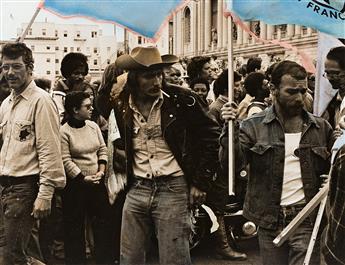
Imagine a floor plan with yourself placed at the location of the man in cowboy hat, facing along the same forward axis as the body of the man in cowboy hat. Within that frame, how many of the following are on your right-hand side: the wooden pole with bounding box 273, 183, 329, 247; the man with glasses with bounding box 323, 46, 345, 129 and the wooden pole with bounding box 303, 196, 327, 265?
0

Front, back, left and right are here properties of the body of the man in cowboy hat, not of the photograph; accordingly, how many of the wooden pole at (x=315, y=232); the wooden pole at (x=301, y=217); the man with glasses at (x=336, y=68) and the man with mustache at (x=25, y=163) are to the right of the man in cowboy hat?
1

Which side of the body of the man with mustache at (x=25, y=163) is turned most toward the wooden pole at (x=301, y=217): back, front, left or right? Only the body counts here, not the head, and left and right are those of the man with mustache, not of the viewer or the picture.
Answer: left

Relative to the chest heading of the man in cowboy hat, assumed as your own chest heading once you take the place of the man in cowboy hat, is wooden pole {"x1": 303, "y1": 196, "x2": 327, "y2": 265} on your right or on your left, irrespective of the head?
on your left

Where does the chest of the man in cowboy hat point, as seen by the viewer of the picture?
toward the camera

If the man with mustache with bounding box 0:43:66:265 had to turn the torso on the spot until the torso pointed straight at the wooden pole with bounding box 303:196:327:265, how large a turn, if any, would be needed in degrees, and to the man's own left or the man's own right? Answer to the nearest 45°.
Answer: approximately 90° to the man's own left

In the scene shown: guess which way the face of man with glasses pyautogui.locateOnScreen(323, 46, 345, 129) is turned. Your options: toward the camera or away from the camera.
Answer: toward the camera

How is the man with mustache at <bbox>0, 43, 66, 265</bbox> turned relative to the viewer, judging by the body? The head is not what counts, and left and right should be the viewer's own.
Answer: facing the viewer and to the left of the viewer

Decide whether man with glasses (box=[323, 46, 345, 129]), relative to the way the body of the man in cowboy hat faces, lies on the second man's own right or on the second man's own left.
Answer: on the second man's own left

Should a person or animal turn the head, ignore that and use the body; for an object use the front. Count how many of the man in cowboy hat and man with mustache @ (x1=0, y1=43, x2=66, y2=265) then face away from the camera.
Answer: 0

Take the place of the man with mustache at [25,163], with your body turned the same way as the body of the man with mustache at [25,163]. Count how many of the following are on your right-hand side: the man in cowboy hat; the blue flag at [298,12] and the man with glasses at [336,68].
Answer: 0
